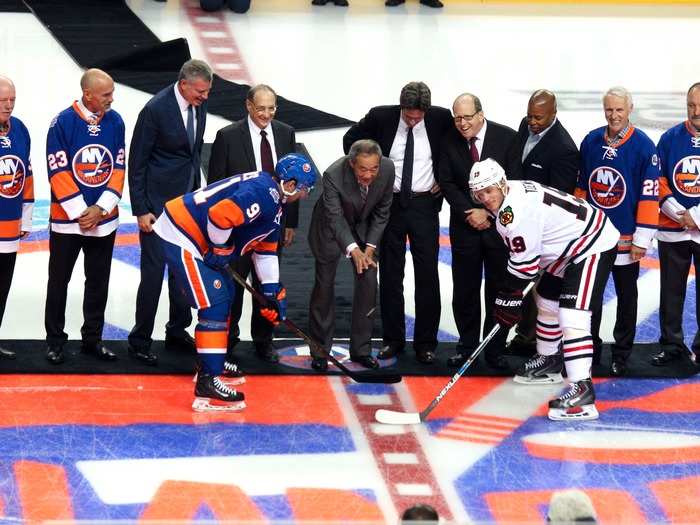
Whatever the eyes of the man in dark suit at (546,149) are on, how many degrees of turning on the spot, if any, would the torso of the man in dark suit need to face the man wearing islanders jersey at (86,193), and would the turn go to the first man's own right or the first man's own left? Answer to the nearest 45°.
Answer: approximately 45° to the first man's own right

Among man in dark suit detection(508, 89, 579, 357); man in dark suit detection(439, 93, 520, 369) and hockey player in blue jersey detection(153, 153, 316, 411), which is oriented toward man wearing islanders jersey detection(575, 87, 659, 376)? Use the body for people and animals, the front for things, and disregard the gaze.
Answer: the hockey player in blue jersey

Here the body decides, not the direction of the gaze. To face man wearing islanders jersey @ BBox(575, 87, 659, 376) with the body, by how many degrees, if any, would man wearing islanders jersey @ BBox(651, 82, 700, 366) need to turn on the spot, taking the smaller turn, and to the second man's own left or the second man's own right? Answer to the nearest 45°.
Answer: approximately 45° to the second man's own right

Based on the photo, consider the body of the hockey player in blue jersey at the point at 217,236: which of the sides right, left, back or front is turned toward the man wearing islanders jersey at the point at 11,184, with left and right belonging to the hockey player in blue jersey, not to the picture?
back

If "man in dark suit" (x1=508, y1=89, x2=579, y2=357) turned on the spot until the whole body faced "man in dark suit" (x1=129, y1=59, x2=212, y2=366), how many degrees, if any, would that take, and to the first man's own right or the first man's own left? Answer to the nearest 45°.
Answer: approximately 45° to the first man's own right

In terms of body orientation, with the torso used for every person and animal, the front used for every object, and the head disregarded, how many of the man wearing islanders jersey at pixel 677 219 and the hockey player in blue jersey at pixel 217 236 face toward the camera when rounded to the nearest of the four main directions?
1
